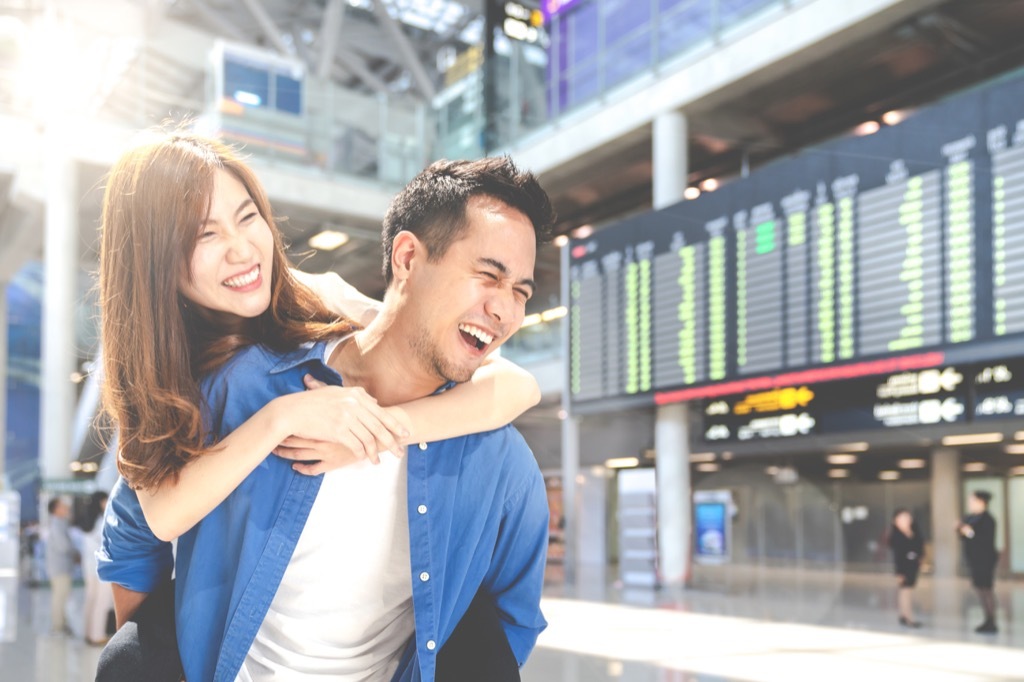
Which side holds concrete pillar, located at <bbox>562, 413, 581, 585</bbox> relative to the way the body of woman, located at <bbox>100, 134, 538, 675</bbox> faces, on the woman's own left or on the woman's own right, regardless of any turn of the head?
on the woman's own left

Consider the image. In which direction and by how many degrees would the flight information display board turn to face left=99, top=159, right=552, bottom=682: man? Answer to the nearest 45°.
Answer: approximately 45° to its left

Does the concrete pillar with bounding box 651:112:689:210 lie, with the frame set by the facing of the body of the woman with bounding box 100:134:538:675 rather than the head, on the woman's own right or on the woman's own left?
on the woman's own left

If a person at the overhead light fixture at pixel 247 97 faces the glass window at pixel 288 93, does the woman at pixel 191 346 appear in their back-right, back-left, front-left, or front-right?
back-right

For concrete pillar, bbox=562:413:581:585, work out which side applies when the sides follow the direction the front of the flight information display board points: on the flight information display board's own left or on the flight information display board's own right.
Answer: on the flight information display board's own right

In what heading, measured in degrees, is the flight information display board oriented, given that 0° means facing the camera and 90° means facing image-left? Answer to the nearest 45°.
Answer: approximately 45°

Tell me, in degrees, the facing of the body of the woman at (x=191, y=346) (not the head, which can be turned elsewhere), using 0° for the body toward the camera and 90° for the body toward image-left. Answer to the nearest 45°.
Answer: approximately 315°
